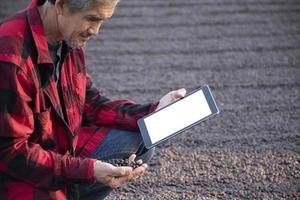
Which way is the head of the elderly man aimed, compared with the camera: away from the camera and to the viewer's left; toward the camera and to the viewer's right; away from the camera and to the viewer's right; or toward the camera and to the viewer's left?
toward the camera and to the viewer's right

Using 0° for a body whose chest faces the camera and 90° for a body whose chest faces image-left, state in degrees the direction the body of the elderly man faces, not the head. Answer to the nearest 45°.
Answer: approximately 315°
